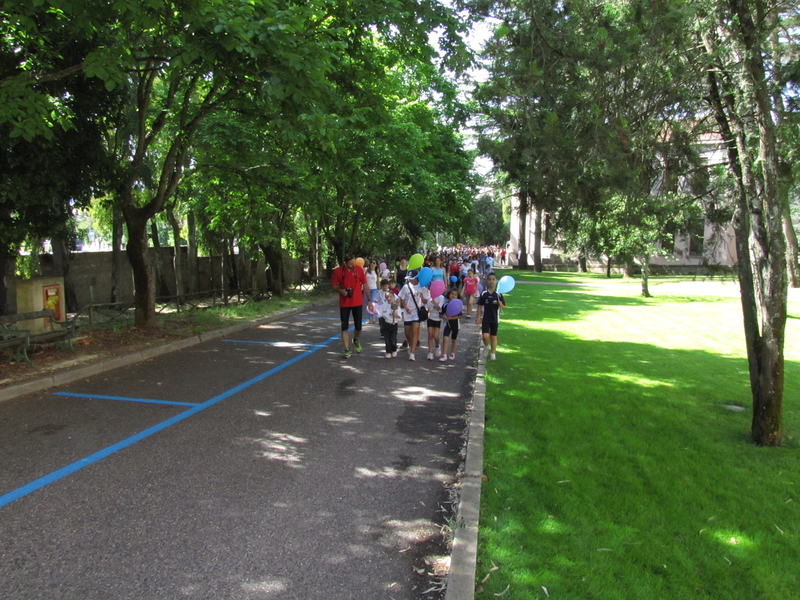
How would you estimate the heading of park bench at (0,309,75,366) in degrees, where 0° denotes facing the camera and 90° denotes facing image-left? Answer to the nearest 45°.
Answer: approximately 315°

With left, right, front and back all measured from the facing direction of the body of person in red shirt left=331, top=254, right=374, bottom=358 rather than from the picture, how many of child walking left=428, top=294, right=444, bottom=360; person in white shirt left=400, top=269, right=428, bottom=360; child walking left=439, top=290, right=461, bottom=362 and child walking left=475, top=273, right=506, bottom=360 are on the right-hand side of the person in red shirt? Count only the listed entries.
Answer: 0

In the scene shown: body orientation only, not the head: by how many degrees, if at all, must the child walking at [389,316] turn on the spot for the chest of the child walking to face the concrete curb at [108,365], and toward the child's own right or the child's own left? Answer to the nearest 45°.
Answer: approximately 90° to the child's own right

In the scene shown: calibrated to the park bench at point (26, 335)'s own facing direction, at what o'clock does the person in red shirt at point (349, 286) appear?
The person in red shirt is roughly at 11 o'clock from the park bench.

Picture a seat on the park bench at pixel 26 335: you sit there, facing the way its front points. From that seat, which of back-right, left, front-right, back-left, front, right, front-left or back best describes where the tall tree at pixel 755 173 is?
front

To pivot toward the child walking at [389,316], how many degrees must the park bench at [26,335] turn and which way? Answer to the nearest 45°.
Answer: approximately 45° to its left

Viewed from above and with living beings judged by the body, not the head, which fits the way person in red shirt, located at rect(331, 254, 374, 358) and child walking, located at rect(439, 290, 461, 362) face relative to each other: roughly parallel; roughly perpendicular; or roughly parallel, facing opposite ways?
roughly parallel

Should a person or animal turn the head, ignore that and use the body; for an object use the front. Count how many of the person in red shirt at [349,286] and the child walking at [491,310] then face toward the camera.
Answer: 2

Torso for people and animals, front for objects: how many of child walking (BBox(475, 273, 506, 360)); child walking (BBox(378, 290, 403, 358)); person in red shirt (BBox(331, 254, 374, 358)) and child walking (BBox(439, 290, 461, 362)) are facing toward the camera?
4

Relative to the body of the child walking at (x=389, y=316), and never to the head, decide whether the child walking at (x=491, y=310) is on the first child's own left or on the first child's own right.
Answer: on the first child's own left

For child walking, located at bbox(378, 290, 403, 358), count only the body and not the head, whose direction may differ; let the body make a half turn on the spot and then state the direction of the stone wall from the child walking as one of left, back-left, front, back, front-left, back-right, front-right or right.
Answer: front-left

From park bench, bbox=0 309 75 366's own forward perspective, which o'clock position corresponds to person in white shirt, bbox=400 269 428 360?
The person in white shirt is roughly at 11 o'clock from the park bench.

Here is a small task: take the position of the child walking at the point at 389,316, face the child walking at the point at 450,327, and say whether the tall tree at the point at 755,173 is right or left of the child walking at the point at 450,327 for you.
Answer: right

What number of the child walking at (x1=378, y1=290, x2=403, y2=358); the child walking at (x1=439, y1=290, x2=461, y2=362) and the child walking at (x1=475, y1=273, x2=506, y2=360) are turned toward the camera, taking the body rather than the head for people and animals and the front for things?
3

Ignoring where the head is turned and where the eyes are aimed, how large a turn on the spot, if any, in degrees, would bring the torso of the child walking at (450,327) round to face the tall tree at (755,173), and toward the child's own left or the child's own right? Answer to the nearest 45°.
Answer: approximately 45° to the child's own left

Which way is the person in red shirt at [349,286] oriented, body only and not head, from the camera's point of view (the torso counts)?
toward the camera

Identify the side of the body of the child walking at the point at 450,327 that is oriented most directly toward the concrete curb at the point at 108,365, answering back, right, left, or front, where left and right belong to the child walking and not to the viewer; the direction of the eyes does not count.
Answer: right

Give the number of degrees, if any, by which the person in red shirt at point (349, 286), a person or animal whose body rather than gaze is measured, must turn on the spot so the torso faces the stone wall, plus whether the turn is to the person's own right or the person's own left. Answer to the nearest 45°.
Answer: approximately 135° to the person's own right

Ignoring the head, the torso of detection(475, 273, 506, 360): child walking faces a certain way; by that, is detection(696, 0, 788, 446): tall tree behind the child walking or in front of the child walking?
in front

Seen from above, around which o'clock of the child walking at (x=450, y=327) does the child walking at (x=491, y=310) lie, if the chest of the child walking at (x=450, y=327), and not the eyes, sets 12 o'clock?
the child walking at (x=491, y=310) is roughly at 9 o'clock from the child walking at (x=450, y=327).

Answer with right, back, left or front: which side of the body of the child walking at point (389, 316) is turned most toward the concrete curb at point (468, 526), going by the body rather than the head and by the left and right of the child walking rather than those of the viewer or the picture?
front
